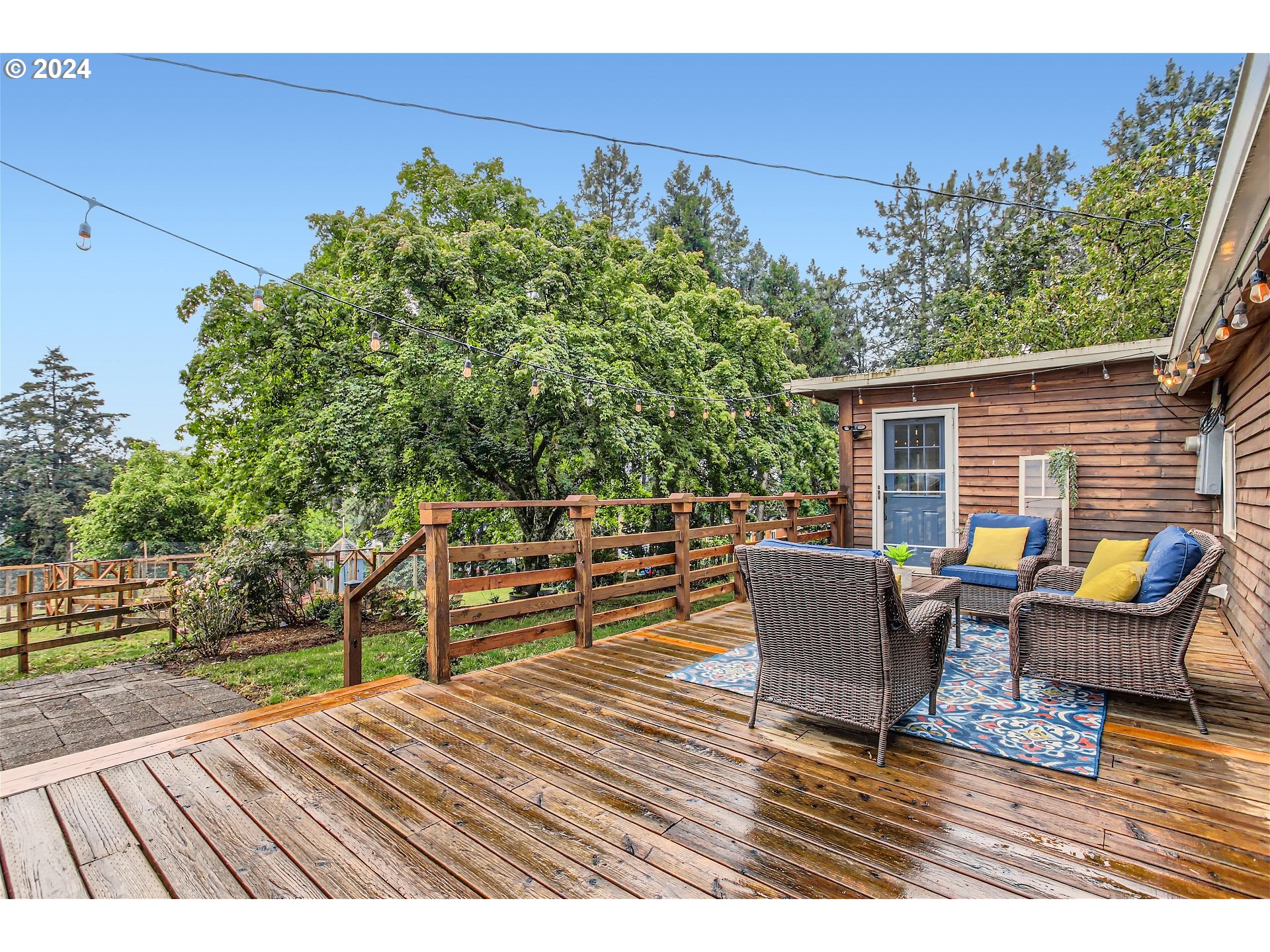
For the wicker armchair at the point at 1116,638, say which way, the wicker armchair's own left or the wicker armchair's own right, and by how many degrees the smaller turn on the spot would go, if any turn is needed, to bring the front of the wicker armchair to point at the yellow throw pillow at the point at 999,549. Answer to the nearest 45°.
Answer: approximately 90° to the wicker armchair's own right

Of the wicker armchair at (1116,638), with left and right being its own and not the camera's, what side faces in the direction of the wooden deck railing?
front

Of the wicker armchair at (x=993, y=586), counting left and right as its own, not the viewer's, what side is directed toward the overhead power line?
front

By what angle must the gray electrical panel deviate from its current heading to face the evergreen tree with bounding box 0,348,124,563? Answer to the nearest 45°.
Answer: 0° — it already faces it

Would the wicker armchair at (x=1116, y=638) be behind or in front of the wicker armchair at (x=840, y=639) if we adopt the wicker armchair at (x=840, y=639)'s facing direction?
in front

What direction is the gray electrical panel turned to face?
to the viewer's left

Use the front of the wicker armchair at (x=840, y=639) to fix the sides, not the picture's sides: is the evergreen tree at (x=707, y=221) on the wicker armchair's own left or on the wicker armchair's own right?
on the wicker armchair's own left

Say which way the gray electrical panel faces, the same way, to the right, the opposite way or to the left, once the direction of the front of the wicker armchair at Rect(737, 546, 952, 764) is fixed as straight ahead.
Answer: to the left

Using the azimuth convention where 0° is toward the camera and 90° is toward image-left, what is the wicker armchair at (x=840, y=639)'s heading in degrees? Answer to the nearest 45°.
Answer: approximately 225°

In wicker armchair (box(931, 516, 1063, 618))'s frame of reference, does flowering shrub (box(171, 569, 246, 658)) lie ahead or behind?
ahead

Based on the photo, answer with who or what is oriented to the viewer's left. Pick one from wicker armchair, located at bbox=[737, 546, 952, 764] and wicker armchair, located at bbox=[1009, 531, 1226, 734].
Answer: wicker armchair, located at bbox=[1009, 531, 1226, 734]

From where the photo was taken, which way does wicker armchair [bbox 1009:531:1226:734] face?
to the viewer's left
